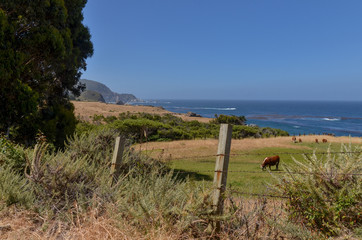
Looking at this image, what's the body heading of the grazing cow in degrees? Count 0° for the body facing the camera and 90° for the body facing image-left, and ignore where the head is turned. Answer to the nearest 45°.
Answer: approximately 90°

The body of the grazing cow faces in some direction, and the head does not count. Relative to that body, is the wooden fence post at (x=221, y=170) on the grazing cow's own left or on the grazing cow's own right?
on the grazing cow's own left

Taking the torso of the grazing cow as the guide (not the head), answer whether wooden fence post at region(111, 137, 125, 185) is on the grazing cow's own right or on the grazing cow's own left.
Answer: on the grazing cow's own left

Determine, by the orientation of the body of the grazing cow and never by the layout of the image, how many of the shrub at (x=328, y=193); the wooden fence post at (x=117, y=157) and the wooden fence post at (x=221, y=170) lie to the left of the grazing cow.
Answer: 3

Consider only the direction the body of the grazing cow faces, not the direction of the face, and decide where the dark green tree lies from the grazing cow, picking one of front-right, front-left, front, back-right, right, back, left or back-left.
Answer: front-left

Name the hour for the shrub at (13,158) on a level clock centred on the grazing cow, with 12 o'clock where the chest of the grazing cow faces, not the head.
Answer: The shrub is roughly at 10 o'clock from the grazing cow.

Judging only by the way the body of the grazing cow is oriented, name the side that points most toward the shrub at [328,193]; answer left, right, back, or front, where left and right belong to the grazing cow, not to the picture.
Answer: left

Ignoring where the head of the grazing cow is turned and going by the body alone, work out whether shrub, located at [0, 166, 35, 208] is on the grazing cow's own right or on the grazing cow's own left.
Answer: on the grazing cow's own left
